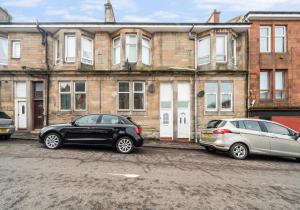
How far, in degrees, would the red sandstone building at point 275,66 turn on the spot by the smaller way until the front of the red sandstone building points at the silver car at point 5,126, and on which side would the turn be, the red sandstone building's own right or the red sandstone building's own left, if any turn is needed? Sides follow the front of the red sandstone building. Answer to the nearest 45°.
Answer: approximately 45° to the red sandstone building's own right

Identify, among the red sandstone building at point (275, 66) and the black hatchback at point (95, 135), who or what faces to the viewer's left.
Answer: the black hatchback

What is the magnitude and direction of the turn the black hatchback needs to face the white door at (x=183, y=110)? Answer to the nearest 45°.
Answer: approximately 135° to its right

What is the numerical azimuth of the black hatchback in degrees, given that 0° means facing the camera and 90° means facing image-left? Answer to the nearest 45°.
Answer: approximately 90°

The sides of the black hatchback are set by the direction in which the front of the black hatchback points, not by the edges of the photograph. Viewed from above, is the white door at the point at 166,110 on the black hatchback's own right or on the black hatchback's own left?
on the black hatchback's own right

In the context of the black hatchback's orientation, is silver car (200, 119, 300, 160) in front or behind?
behind

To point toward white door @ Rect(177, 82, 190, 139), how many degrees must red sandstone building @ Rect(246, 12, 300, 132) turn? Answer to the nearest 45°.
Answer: approximately 45° to its right
